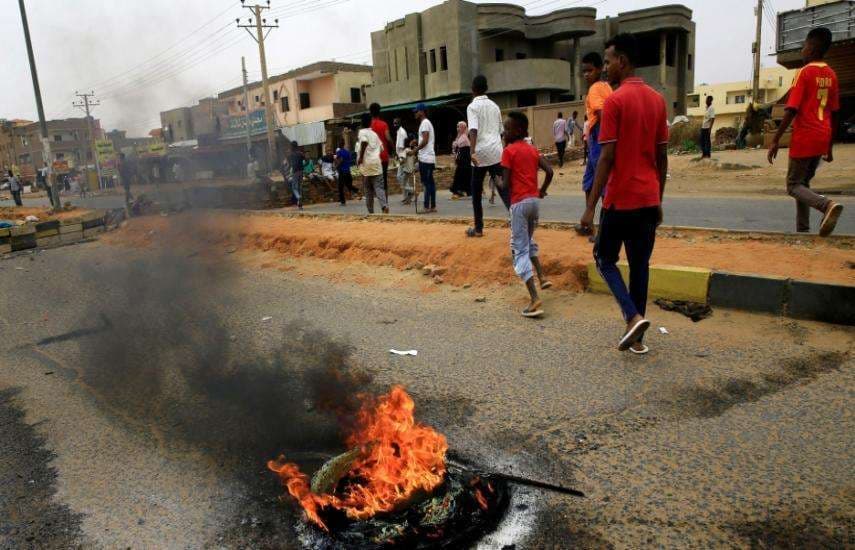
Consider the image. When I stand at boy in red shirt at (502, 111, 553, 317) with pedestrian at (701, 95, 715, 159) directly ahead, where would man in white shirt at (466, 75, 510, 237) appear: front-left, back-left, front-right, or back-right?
front-left

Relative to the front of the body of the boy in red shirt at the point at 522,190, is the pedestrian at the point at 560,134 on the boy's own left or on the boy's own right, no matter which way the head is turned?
on the boy's own right

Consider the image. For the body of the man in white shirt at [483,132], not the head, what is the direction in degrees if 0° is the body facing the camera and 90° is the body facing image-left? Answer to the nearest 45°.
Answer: approximately 135°

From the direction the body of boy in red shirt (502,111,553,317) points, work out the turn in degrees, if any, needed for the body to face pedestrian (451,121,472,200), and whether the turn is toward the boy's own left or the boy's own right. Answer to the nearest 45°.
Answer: approximately 45° to the boy's own right

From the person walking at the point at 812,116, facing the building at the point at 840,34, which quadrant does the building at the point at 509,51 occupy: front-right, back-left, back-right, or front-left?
front-left

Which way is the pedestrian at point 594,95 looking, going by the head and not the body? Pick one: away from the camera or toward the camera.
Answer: toward the camera

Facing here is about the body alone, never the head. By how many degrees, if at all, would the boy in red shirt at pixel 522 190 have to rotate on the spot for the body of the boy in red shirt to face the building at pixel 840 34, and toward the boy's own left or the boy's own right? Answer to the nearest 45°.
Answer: approximately 90° to the boy's own right

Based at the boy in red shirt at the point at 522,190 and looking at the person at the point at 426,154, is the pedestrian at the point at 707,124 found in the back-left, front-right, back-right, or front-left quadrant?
front-right
